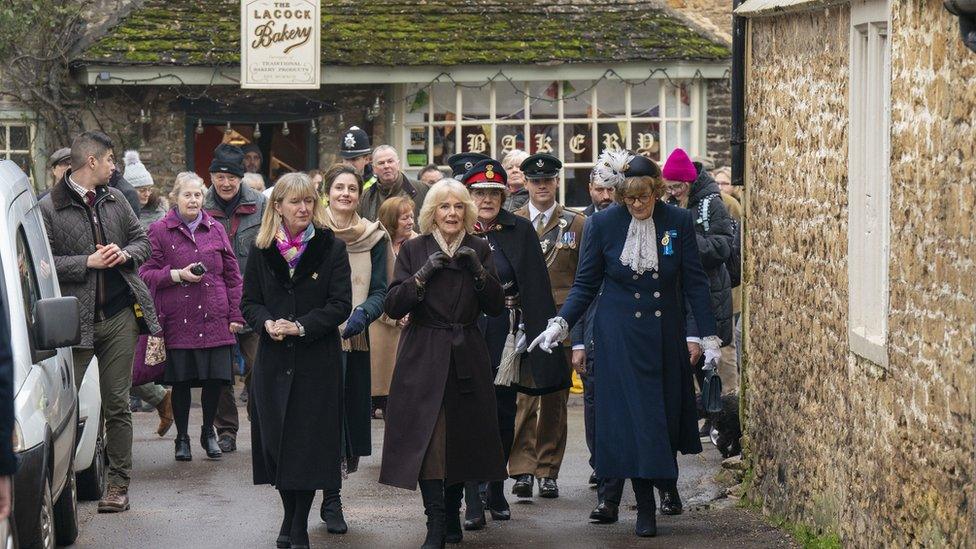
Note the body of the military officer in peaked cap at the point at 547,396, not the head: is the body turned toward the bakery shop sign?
no

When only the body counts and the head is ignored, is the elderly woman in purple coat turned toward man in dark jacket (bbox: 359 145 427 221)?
no

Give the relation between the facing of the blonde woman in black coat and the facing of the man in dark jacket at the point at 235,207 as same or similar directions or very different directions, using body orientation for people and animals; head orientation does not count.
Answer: same or similar directions

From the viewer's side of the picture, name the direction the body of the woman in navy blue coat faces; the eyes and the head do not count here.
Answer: toward the camera

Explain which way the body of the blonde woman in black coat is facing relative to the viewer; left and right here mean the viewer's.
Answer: facing the viewer

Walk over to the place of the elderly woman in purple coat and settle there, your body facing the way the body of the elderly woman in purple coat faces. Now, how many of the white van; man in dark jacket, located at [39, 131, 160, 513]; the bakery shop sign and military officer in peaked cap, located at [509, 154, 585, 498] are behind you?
1

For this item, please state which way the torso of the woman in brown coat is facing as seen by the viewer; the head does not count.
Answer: toward the camera

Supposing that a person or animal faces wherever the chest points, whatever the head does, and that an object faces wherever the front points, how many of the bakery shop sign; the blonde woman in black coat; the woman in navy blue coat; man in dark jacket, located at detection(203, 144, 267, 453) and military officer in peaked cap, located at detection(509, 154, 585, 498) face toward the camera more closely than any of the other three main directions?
5

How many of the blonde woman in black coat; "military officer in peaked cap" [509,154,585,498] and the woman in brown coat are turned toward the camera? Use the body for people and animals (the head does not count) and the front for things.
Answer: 3

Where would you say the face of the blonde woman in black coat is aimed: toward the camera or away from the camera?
toward the camera

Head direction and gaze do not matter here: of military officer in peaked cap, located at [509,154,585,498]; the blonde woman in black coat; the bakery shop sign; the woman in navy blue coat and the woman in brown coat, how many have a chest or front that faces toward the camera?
5

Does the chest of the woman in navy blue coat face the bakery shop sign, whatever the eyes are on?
no

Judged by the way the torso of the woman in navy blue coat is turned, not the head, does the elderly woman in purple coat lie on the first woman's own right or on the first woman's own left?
on the first woman's own right

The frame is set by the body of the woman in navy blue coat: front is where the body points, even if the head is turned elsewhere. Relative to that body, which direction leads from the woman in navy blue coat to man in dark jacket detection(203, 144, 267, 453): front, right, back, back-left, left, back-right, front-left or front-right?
back-right

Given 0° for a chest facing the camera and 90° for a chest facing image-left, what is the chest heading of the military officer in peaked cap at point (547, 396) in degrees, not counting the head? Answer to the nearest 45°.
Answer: approximately 0°

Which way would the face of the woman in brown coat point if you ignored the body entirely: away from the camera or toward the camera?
toward the camera

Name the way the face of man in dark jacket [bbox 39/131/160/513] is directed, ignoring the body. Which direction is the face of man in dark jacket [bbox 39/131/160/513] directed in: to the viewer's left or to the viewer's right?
to the viewer's right

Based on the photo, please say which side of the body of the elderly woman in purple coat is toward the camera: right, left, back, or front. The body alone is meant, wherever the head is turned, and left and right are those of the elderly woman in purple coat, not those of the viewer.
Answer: front

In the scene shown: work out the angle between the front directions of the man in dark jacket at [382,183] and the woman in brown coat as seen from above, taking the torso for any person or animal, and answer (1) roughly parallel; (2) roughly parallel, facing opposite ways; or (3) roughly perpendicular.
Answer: roughly parallel
